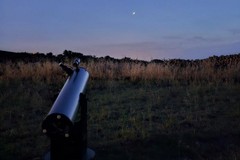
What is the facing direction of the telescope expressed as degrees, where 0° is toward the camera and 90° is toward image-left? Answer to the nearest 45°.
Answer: approximately 225°
